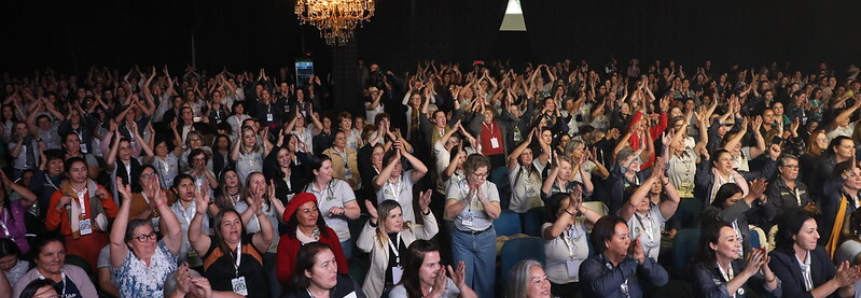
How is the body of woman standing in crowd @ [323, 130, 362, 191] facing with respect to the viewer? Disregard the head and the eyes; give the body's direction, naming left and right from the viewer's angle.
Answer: facing the viewer and to the right of the viewer

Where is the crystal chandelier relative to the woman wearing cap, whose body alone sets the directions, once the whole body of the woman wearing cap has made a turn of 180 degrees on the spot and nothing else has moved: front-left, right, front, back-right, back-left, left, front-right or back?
front-right

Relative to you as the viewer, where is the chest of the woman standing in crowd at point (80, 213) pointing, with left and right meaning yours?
facing the viewer

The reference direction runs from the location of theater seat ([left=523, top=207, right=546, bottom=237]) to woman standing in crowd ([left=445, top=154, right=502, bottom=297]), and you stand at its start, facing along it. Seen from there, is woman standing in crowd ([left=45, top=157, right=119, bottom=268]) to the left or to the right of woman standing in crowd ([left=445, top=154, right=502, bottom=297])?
right

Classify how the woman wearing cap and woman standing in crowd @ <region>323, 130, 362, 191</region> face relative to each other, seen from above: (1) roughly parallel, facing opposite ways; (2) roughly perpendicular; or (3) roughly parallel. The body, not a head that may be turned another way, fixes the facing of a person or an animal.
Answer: roughly parallel

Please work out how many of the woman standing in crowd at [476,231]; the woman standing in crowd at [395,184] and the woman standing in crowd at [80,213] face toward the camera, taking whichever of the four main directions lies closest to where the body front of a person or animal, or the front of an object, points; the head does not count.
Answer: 3

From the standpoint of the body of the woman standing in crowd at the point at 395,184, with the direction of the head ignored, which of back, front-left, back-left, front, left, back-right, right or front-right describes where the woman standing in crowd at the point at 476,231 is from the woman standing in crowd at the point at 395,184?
front-left

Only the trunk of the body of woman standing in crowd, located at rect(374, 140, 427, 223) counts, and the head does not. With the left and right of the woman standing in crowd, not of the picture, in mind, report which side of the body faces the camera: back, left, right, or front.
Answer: front

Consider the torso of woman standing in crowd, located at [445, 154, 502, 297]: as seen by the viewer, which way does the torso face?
toward the camera

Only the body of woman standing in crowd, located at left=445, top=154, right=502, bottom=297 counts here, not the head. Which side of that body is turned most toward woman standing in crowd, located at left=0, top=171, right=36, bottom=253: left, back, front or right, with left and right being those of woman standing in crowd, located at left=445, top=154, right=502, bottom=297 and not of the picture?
right

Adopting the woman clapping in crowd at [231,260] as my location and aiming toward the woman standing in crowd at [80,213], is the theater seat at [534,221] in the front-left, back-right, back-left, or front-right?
back-right

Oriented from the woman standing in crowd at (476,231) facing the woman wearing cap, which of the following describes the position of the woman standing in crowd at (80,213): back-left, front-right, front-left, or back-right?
front-right
